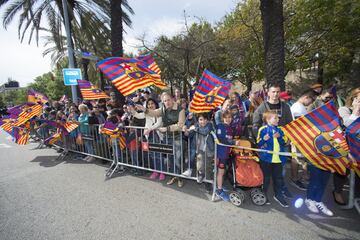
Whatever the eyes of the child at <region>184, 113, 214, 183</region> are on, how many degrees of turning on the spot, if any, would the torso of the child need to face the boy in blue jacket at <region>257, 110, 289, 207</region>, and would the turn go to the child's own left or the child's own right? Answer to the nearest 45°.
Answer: approximately 90° to the child's own left

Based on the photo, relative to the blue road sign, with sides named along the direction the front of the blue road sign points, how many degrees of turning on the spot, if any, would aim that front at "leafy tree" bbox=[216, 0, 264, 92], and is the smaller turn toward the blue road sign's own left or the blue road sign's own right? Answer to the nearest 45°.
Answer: approximately 90° to the blue road sign's own left

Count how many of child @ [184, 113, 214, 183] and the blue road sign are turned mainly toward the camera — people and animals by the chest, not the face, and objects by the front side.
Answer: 2

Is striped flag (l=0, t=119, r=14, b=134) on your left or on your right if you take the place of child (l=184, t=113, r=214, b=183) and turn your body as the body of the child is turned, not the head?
on your right

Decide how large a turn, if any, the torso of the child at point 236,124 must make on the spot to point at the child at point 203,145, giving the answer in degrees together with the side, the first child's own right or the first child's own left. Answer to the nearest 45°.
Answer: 0° — they already face them

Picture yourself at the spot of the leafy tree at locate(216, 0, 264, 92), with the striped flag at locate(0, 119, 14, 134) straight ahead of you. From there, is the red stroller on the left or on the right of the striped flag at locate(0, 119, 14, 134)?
left
